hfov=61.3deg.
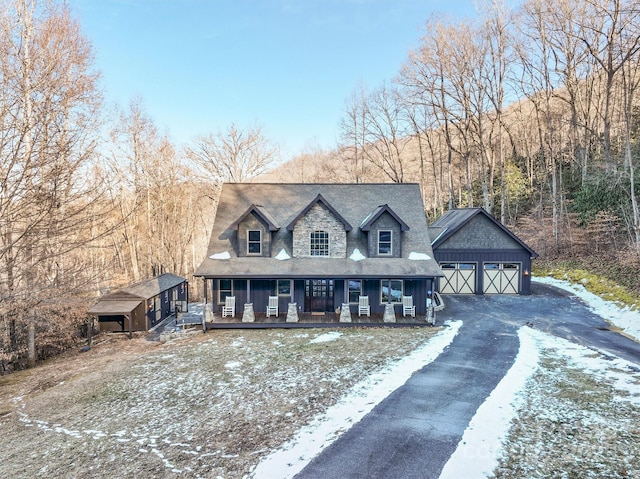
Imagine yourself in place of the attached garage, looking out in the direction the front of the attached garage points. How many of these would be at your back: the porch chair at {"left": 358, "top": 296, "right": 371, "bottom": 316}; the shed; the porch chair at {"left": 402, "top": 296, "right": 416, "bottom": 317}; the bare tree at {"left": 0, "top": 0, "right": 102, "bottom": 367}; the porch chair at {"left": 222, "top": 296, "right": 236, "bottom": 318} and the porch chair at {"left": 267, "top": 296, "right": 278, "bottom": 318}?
0

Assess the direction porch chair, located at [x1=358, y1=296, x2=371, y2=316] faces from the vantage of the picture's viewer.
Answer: facing the viewer

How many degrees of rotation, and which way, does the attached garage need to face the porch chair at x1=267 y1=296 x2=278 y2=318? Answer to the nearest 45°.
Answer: approximately 45° to its right

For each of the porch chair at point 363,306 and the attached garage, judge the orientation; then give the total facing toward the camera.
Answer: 2

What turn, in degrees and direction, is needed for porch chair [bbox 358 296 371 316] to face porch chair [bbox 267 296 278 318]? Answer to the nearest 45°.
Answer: approximately 90° to its right

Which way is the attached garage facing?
toward the camera

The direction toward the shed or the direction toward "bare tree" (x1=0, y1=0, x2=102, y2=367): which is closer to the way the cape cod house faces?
the bare tree

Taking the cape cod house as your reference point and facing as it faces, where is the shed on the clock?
The shed is roughly at 3 o'clock from the cape cod house.

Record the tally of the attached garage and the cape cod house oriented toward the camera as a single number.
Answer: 2

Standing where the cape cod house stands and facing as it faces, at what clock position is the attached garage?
The attached garage is roughly at 8 o'clock from the cape cod house.

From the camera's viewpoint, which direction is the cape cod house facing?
toward the camera

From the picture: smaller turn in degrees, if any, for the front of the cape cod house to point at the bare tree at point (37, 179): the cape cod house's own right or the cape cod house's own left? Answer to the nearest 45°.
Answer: approximately 45° to the cape cod house's own right

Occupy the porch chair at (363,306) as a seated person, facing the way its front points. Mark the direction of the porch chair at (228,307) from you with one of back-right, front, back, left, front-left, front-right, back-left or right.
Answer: right

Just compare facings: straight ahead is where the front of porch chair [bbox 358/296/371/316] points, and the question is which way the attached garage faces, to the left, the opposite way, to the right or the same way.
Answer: the same way
